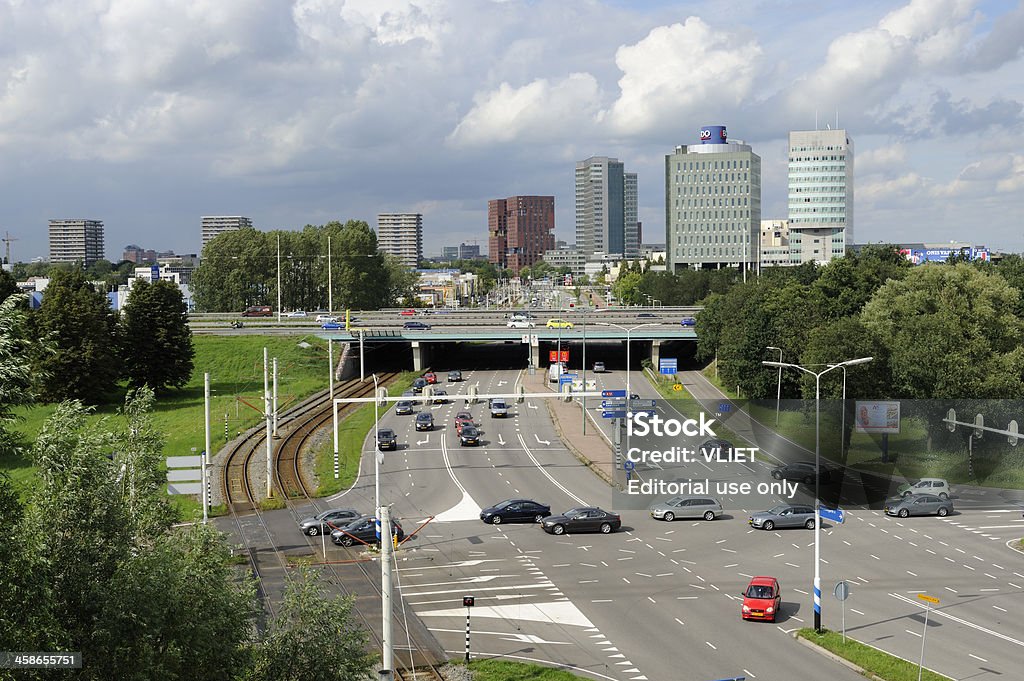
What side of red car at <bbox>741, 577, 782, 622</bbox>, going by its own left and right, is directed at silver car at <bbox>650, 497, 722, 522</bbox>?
back

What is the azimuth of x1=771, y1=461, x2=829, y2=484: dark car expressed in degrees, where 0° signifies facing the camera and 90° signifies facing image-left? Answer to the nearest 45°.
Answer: approximately 135°

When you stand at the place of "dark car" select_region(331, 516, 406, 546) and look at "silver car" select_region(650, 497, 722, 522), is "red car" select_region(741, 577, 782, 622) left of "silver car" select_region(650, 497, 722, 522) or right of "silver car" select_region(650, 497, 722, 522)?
right

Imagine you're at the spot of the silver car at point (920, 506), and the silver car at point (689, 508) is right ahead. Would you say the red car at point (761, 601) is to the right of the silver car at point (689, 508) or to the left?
left

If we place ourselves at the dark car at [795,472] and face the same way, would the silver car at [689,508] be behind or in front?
in front

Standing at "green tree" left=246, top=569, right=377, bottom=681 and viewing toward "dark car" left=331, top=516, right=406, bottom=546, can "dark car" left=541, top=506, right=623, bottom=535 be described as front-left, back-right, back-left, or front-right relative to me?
front-right

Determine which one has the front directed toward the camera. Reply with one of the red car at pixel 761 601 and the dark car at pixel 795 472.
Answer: the red car

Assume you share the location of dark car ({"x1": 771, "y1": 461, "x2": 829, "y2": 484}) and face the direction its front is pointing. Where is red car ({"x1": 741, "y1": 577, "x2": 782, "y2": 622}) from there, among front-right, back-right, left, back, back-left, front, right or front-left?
back-left

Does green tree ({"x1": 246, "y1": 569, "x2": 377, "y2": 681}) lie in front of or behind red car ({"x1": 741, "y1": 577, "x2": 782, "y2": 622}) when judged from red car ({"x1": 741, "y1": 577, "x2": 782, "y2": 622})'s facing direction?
in front

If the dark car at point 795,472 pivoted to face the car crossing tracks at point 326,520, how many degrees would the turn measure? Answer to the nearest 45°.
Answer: approximately 45° to its left

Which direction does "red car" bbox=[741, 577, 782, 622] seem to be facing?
toward the camera

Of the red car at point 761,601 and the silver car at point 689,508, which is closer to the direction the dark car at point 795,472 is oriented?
the silver car

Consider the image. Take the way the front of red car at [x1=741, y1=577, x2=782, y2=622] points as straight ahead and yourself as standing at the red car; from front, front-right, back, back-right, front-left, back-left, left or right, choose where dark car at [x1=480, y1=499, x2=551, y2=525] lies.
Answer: back-right

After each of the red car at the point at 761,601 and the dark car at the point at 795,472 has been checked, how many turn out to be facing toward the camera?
1

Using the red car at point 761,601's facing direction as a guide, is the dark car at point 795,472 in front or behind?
behind
